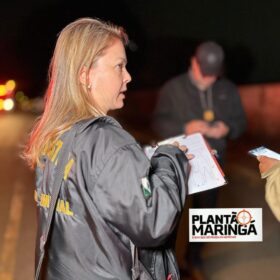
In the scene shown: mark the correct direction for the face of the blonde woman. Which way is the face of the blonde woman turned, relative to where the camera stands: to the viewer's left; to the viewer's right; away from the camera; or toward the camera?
to the viewer's right

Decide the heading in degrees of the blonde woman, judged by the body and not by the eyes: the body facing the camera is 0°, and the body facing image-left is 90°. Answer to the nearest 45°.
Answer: approximately 225°

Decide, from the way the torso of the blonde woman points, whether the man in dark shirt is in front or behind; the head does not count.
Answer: in front
